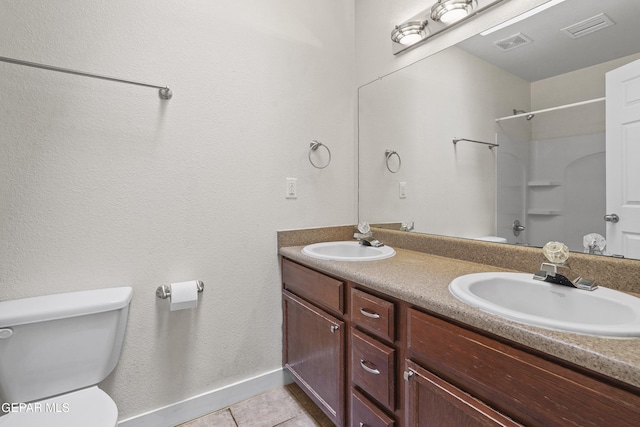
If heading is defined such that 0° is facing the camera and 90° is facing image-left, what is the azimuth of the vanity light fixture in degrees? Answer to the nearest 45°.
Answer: approximately 45°

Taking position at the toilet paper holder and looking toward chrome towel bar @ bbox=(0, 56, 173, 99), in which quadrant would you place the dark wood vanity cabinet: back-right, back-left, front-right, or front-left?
back-left

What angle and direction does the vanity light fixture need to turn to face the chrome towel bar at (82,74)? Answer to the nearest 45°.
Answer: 0° — it already faces it

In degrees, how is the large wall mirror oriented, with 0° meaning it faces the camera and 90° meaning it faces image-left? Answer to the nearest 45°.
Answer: approximately 45°

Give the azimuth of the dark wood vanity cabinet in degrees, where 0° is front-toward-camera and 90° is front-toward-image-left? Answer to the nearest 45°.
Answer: approximately 45°

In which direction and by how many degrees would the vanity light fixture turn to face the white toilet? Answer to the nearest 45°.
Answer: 0° — it already faces it

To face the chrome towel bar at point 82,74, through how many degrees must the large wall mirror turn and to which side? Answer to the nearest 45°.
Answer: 0° — it already faces it

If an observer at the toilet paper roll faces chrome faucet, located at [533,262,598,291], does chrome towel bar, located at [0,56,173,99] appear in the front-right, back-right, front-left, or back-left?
back-right
